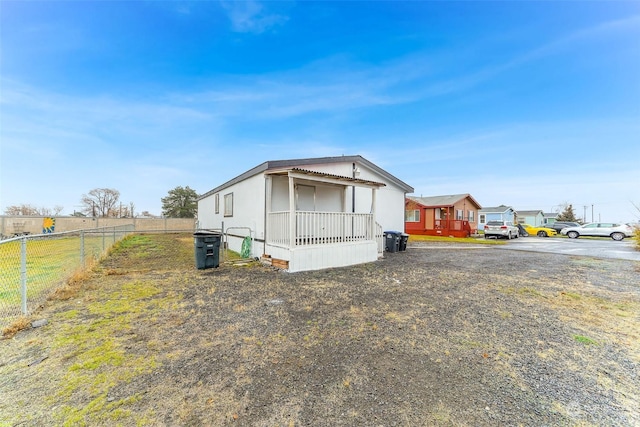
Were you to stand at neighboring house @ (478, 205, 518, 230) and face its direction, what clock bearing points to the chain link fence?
The chain link fence is roughly at 2 o'clock from the neighboring house.

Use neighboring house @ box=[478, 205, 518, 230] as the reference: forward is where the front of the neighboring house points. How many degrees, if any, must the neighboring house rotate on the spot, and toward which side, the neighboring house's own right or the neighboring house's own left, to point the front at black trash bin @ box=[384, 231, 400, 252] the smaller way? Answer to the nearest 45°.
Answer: approximately 45° to the neighboring house's own right

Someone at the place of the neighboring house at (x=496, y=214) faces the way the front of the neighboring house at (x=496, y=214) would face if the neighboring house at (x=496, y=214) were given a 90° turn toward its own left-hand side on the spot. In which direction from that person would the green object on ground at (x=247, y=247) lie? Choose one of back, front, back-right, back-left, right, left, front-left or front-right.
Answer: back-right

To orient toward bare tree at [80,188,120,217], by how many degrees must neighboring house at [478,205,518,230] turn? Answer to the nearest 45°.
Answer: approximately 90° to its right

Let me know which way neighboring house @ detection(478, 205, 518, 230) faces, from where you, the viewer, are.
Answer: facing the viewer and to the right of the viewer
